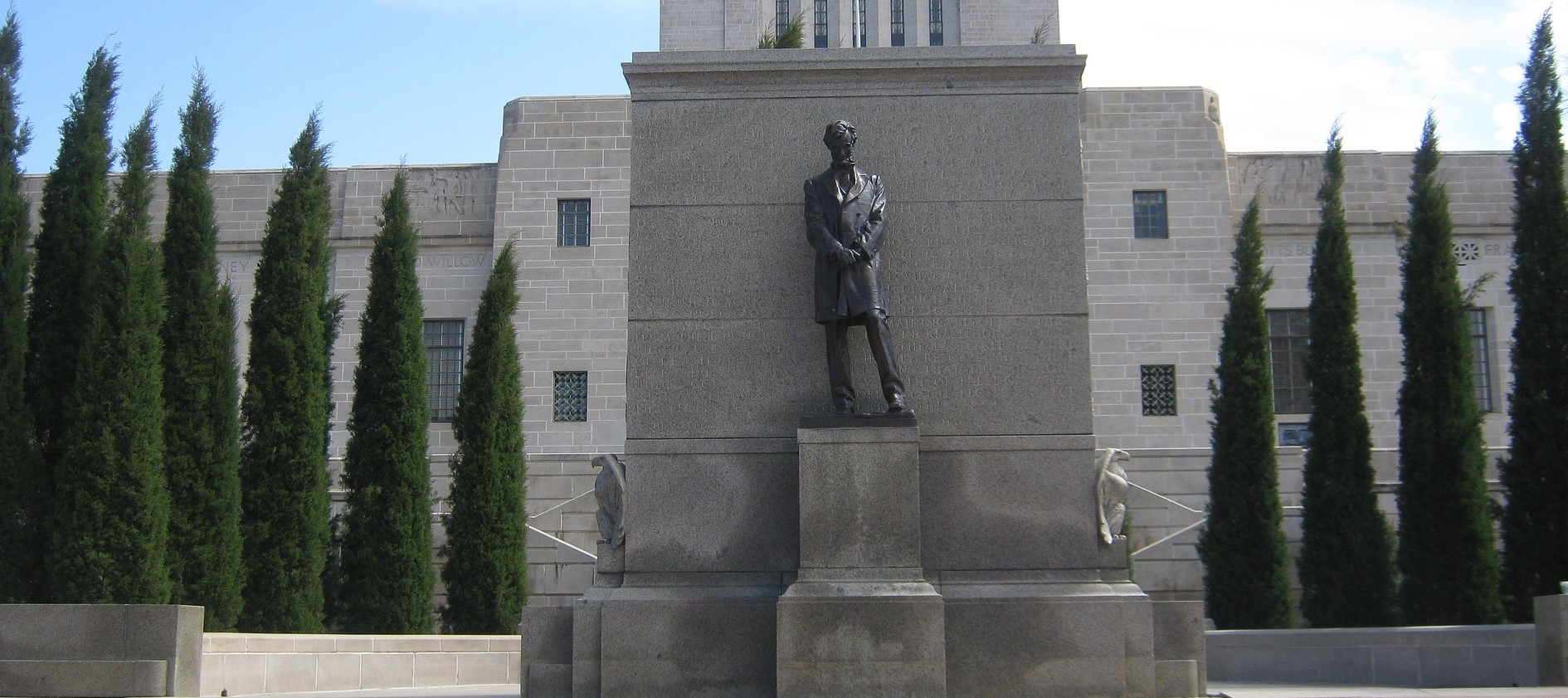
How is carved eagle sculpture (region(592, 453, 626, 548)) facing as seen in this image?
to the viewer's left

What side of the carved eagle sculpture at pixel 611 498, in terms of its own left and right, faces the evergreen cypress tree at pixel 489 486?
right

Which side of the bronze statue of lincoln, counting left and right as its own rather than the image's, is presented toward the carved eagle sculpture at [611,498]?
right

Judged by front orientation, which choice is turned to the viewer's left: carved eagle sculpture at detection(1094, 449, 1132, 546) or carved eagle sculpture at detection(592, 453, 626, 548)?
carved eagle sculpture at detection(592, 453, 626, 548)

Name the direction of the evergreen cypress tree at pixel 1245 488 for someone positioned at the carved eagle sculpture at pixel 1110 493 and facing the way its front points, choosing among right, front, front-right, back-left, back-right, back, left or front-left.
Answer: left

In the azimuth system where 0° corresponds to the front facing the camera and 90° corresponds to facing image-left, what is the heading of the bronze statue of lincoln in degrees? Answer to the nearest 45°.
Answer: approximately 0°

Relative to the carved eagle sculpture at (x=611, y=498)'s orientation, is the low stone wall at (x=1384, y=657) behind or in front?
behind

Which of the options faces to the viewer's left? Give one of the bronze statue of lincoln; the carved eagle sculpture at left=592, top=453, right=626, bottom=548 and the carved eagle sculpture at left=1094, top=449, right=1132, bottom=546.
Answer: the carved eagle sculpture at left=592, top=453, right=626, bottom=548

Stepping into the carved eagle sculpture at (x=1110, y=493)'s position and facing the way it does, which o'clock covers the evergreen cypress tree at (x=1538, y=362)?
The evergreen cypress tree is roughly at 10 o'clock from the carved eagle sculpture.

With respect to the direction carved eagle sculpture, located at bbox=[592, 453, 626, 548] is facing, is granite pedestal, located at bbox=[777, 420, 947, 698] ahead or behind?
behind

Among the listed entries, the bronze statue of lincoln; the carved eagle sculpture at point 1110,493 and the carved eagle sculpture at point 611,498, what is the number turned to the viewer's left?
1

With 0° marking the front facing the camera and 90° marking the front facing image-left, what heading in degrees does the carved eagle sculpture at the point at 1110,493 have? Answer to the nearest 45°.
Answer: approximately 270°
